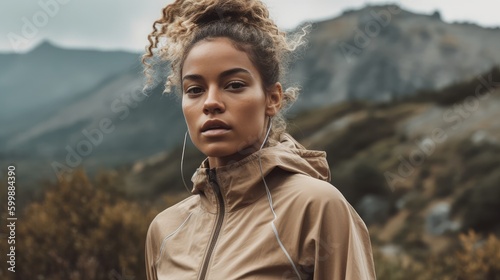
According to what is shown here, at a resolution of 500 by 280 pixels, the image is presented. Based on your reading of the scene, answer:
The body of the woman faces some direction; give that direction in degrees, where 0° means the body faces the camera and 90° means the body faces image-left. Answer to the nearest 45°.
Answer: approximately 45°

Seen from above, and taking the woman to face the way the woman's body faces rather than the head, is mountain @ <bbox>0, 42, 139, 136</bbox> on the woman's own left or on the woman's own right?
on the woman's own right

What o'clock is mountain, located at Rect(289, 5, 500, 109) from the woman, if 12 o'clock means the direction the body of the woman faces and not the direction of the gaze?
The mountain is roughly at 5 o'clock from the woman.

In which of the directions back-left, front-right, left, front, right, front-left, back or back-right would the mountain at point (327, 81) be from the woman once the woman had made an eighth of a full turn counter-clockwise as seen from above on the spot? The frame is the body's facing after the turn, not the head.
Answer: back
